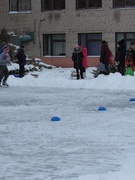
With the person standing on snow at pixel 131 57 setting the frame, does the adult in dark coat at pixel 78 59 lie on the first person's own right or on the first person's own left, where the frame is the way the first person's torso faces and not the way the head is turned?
on the first person's own right
